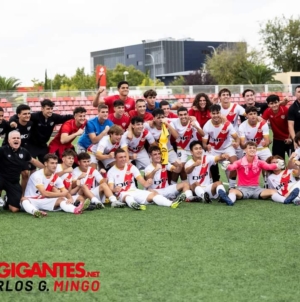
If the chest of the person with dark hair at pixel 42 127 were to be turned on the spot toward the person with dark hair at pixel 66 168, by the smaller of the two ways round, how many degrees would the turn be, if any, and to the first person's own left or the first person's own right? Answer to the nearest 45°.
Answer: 0° — they already face them

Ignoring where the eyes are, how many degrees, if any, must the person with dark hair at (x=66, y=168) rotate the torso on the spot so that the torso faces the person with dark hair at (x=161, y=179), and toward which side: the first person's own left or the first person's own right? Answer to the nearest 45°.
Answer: approximately 45° to the first person's own left

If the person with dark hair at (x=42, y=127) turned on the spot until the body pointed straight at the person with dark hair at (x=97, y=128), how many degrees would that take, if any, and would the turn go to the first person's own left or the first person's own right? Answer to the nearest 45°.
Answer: approximately 45° to the first person's own left

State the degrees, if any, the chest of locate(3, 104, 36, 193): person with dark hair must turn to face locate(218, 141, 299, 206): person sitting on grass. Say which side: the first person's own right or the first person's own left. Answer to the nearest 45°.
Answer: approximately 45° to the first person's own left

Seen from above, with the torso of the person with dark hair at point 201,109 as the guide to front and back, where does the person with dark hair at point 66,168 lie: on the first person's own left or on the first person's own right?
on the first person's own right
